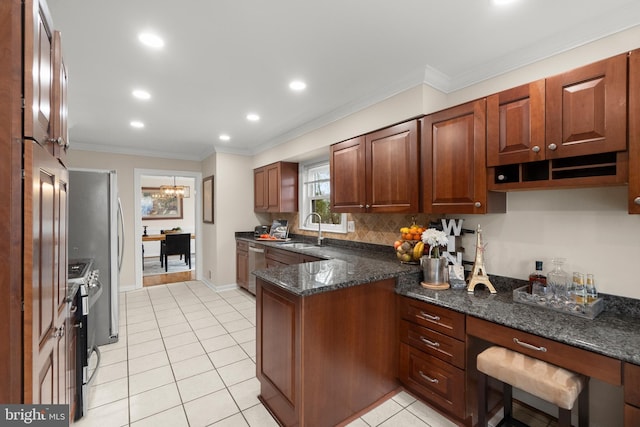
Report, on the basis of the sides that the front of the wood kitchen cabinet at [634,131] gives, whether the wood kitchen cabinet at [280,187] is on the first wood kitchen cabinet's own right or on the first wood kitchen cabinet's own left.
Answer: on the first wood kitchen cabinet's own right

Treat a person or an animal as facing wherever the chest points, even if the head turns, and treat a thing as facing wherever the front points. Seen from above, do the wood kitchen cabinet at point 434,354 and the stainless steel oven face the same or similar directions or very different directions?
very different directions

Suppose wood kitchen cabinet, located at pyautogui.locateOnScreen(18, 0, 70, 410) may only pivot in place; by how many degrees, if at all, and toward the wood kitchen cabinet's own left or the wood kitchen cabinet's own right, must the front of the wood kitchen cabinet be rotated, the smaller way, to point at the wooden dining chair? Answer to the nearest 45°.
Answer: approximately 90° to the wood kitchen cabinet's own left

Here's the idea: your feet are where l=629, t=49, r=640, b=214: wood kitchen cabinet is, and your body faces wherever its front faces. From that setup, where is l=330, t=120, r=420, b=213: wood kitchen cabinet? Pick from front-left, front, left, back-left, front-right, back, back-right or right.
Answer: front-right

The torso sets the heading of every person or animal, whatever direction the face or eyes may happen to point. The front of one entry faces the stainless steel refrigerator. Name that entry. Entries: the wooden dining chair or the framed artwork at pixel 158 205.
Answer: the framed artwork

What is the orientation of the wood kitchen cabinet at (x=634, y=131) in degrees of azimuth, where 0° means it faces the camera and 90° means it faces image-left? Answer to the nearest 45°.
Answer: approximately 45°

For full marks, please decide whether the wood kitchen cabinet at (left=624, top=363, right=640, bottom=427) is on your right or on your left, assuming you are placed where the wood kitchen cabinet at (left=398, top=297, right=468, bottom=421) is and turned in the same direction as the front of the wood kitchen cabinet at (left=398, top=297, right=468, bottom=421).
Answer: on your left

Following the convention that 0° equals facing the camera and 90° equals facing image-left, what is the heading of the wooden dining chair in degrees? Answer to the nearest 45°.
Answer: approximately 180°

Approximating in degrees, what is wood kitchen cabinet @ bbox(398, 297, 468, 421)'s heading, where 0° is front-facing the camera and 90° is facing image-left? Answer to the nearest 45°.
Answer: approximately 45°

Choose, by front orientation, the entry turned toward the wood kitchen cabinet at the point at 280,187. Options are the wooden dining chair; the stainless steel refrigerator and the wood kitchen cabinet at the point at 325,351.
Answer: the stainless steel refrigerator

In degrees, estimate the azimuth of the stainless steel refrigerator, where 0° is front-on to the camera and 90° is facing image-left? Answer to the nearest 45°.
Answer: approximately 270°

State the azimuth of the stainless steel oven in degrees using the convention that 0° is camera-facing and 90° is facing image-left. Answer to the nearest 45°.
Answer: approximately 270°

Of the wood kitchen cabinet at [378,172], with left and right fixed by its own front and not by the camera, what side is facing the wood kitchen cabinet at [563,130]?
left

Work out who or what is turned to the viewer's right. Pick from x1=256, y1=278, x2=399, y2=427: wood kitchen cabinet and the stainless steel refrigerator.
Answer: the stainless steel refrigerator

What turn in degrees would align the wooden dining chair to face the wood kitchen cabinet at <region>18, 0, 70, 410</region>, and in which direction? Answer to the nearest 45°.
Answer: approximately 180°
